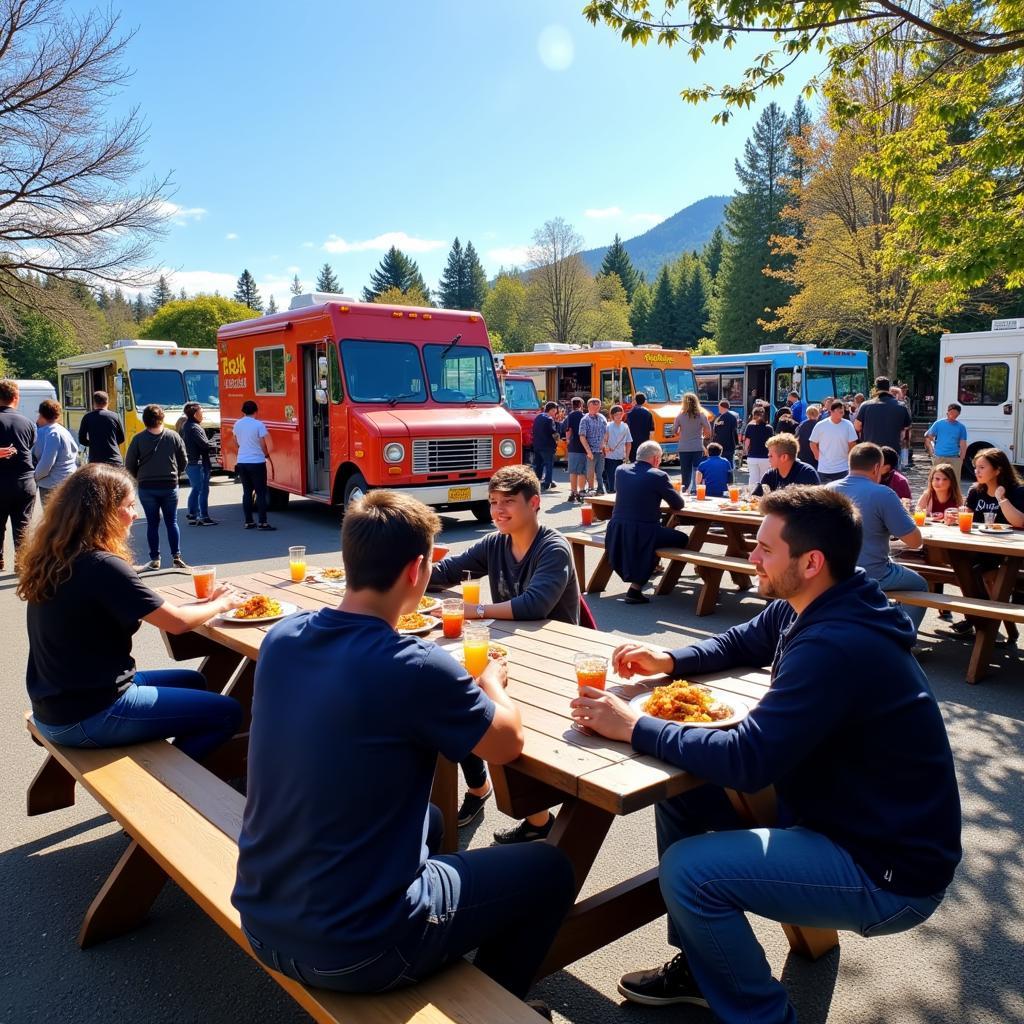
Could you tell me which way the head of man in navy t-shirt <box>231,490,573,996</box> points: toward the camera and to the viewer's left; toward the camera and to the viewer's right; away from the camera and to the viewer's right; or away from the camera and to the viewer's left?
away from the camera and to the viewer's right

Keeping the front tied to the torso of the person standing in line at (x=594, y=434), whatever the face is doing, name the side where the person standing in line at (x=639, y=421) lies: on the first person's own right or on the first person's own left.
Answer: on the first person's own left

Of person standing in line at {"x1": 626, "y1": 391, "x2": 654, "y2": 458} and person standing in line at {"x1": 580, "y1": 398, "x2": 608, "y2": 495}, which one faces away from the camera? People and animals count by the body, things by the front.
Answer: person standing in line at {"x1": 626, "y1": 391, "x2": 654, "y2": 458}

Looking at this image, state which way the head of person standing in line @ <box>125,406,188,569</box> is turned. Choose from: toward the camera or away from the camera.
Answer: away from the camera

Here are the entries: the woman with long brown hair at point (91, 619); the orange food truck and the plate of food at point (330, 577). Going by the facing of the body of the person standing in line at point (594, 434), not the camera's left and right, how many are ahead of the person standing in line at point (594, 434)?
2

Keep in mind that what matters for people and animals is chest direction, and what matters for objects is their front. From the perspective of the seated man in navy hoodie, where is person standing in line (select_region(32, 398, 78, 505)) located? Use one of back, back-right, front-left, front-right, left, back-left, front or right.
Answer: front-right

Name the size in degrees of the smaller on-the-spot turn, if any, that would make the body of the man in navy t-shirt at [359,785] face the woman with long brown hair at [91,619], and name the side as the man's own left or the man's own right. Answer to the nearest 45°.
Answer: approximately 90° to the man's own left

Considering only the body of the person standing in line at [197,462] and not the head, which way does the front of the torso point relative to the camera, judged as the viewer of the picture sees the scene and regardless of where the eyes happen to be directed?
to the viewer's right

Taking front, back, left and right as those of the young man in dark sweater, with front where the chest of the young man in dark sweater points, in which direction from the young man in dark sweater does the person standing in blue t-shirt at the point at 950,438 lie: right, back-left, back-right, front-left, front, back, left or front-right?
back

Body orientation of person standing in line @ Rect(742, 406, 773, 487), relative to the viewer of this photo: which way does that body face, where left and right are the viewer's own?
facing away from the viewer

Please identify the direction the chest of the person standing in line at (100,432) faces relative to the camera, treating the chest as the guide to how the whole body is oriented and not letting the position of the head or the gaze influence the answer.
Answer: away from the camera

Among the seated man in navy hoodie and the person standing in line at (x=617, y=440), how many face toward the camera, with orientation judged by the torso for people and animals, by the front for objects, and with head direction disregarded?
1

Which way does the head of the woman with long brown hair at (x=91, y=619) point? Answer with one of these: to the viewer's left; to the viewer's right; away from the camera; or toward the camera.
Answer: to the viewer's right

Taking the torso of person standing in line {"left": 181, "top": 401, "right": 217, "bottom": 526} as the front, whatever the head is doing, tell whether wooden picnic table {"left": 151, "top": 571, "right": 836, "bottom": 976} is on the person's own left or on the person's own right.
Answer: on the person's own right

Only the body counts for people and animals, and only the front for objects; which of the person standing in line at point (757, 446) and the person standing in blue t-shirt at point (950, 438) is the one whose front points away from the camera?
the person standing in line at point (757, 446)
